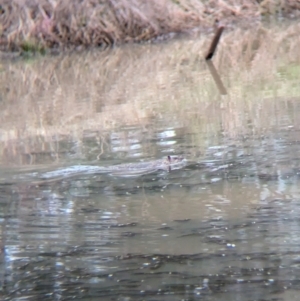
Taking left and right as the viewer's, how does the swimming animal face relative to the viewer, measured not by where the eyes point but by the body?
facing to the right of the viewer
